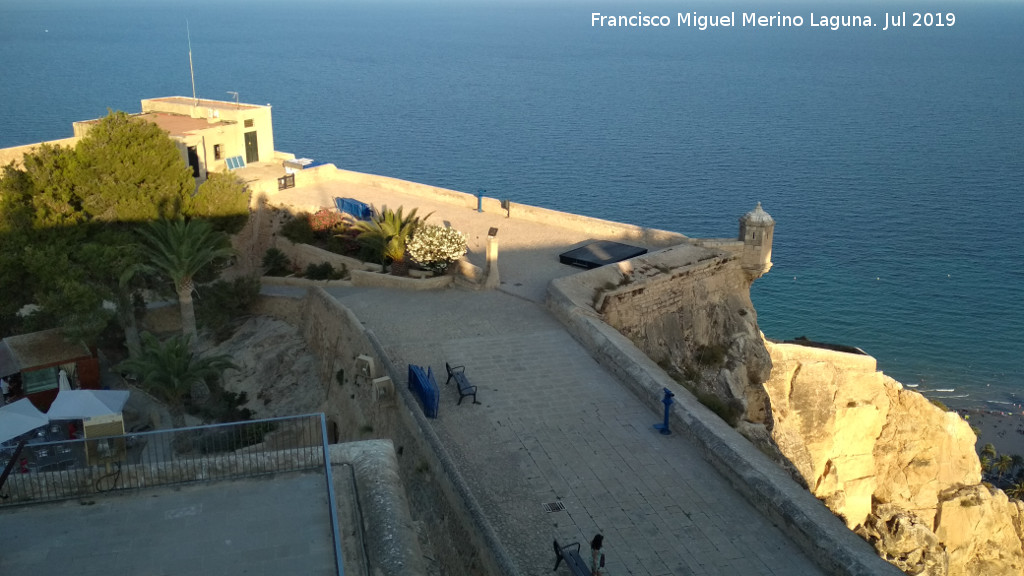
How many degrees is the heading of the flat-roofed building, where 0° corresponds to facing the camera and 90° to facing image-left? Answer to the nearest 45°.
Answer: approximately 315°

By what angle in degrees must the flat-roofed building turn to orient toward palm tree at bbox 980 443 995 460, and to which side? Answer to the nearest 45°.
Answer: approximately 45° to its left

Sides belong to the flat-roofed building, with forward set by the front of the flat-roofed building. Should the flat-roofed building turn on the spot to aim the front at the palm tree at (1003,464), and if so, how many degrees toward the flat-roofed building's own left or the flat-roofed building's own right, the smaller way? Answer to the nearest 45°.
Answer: approximately 45° to the flat-roofed building's own left

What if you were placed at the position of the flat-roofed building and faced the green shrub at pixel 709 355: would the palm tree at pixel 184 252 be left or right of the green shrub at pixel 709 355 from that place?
right

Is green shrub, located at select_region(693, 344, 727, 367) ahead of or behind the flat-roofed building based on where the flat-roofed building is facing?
ahead

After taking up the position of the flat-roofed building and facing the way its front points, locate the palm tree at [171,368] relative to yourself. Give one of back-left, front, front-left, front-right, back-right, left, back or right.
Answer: front-right

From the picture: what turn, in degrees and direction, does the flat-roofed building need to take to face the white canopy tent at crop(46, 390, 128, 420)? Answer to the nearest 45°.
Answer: approximately 45° to its right

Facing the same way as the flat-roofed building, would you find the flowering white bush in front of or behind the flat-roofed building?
in front
